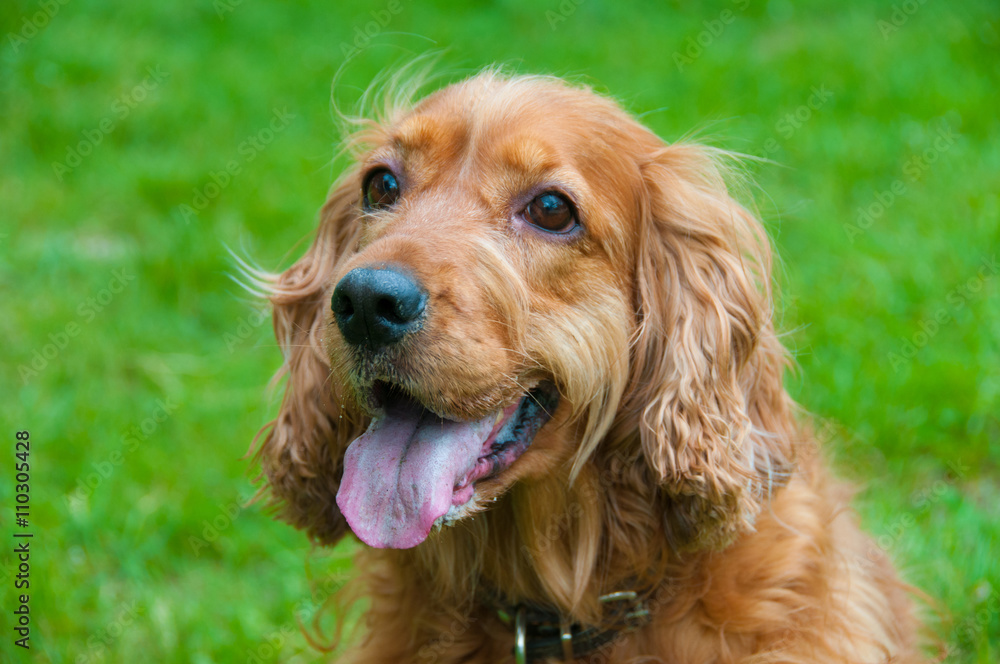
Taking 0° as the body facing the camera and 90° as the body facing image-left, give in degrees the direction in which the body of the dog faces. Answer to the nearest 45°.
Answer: approximately 45°
